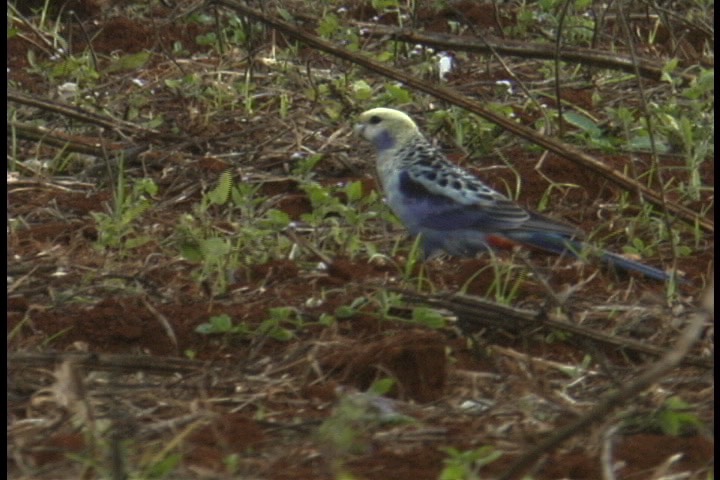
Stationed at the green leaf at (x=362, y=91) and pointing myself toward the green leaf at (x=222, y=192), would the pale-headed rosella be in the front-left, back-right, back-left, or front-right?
front-left

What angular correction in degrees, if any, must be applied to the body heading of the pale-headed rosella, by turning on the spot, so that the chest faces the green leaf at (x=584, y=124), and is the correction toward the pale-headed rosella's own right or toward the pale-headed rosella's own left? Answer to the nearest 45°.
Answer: approximately 90° to the pale-headed rosella's own right

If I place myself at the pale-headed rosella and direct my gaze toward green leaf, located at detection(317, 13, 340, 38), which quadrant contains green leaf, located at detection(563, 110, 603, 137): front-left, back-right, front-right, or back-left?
front-right

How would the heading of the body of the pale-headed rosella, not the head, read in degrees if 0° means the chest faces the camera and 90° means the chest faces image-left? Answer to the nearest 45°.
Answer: approximately 90°

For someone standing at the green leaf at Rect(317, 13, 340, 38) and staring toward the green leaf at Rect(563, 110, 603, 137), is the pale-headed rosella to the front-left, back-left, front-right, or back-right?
front-right

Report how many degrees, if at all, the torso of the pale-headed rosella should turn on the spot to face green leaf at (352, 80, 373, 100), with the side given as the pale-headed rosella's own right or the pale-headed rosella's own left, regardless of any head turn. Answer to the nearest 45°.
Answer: approximately 90° to the pale-headed rosella's own right

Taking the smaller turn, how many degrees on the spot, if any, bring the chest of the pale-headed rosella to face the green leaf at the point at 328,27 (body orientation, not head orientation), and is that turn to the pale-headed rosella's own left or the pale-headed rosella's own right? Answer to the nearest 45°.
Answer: approximately 90° to the pale-headed rosella's own right
